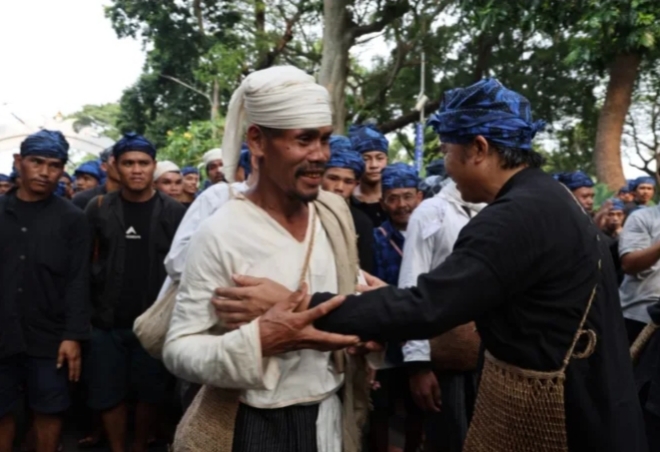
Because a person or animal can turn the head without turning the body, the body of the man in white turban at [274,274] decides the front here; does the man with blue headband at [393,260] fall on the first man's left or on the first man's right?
on the first man's left

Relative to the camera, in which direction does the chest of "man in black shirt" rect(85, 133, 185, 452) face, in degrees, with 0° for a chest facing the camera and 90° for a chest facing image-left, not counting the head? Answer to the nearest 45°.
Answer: approximately 0°

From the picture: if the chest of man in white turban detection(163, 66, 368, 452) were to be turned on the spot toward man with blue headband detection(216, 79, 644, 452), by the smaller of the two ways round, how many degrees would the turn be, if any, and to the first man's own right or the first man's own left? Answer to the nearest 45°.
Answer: approximately 45° to the first man's own left

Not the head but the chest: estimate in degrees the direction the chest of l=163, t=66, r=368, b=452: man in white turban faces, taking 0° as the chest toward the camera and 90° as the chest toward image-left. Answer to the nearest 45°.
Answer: approximately 315°

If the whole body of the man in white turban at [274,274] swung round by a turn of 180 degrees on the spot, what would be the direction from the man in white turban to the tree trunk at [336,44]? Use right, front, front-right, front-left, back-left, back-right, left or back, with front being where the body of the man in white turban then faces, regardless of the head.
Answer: front-right

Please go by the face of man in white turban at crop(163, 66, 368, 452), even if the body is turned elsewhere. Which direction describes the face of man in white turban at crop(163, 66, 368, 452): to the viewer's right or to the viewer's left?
to the viewer's right
